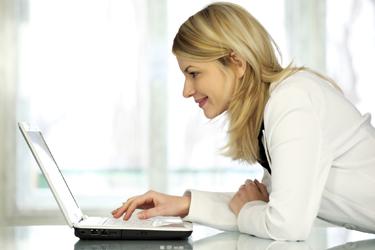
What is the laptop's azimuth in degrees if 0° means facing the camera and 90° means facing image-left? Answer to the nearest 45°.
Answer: approximately 270°

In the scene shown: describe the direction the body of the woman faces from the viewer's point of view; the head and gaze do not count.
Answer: to the viewer's left

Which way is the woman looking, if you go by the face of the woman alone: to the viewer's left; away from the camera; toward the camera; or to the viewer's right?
to the viewer's left

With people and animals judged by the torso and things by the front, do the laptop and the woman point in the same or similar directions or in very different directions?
very different directions

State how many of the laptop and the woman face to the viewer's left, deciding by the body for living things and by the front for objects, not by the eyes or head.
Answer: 1
